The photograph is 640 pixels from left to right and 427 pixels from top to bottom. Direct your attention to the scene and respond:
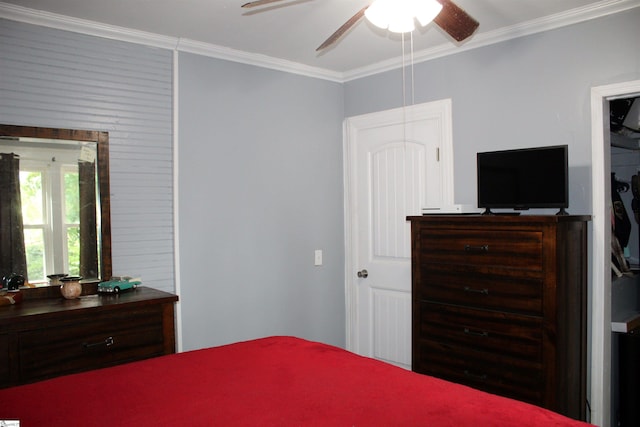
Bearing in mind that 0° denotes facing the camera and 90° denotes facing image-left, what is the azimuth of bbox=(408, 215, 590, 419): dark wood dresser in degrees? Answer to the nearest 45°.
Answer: approximately 45°

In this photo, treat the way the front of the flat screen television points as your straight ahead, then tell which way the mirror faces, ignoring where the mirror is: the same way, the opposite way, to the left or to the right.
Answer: to the left

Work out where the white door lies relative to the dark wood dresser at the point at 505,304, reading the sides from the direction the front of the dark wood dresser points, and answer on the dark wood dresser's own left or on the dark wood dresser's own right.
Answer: on the dark wood dresser's own right

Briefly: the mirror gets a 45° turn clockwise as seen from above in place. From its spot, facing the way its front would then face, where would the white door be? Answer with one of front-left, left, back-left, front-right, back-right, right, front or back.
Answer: back-left

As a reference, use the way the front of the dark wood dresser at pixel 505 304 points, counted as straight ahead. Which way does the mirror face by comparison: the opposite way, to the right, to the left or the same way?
to the left

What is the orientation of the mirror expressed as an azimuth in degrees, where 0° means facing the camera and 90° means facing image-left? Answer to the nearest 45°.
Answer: approximately 0°

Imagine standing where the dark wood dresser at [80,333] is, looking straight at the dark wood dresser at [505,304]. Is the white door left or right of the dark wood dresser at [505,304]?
left
